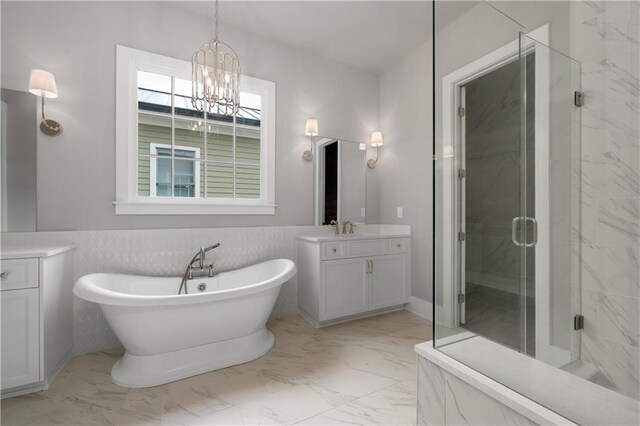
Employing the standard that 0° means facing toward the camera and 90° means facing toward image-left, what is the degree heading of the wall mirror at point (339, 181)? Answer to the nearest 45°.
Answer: approximately 315°

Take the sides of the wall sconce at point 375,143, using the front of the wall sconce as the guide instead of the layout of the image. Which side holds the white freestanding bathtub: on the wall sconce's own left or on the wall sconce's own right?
on the wall sconce's own right

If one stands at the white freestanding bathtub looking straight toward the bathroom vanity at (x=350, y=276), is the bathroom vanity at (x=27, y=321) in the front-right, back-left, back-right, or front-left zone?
back-left

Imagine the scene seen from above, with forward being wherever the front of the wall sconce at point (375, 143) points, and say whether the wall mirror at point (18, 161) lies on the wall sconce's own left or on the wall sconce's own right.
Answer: on the wall sconce's own right

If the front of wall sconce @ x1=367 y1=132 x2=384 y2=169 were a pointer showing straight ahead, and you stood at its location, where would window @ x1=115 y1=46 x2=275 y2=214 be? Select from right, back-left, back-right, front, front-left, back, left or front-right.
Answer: right

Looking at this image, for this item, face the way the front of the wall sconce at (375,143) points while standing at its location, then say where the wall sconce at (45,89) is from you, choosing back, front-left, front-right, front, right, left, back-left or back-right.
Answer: right

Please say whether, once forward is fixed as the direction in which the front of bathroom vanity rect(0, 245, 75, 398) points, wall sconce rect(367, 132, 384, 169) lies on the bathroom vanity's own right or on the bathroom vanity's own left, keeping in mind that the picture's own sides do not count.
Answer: on the bathroom vanity's own left

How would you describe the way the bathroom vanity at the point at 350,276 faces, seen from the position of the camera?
facing the viewer and to the right of the viewer
